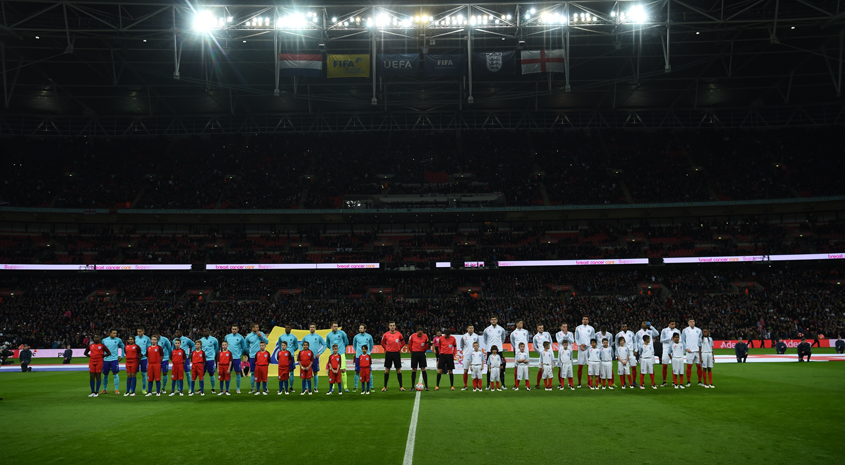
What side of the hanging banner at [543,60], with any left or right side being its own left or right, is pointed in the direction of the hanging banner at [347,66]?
right

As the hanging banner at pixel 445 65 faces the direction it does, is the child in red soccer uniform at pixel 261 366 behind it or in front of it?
in front

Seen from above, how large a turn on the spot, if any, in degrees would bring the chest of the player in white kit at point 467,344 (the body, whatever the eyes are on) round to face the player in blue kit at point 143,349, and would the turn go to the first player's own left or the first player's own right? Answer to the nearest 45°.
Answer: approximately 90° to the first player's own right

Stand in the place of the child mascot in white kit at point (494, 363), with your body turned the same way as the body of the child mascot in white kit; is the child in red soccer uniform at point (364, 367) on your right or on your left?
on your right

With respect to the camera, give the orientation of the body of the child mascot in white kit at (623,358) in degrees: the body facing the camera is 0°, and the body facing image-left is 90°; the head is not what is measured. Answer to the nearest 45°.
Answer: approximately 0°
